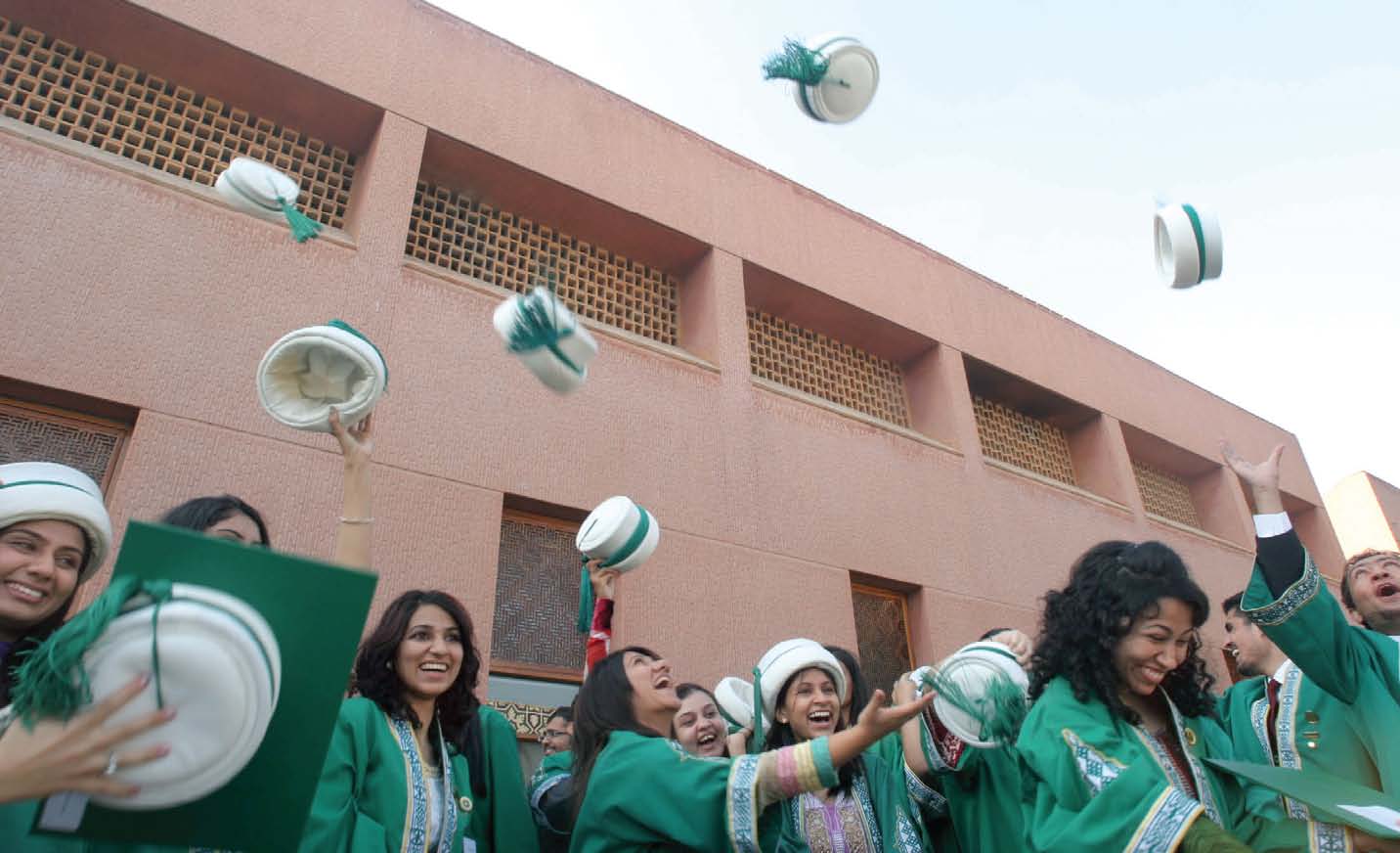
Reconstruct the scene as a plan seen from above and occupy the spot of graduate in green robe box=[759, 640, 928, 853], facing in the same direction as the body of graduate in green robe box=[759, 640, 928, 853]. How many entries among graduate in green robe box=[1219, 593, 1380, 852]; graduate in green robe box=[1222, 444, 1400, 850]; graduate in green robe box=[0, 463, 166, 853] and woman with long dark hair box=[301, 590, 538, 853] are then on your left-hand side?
2

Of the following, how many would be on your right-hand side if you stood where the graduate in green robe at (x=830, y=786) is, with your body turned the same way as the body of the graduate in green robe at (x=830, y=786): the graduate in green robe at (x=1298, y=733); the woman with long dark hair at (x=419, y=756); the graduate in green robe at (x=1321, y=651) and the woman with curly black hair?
1

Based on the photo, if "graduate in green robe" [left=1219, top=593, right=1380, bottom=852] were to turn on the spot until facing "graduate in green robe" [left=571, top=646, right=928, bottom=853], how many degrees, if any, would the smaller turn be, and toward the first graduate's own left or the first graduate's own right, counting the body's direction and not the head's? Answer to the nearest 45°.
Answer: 0° — they already face them

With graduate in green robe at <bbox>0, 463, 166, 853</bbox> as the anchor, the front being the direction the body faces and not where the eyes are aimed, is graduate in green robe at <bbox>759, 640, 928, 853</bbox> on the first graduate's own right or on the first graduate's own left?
on the first graduate's own left

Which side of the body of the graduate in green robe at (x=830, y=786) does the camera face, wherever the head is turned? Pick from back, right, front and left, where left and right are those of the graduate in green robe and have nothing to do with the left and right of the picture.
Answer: front

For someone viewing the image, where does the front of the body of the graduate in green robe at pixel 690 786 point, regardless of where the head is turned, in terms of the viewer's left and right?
facing to the right of the viewer

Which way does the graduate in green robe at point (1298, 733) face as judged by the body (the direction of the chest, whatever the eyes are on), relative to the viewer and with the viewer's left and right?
facing the viewer and to the left of the viewer

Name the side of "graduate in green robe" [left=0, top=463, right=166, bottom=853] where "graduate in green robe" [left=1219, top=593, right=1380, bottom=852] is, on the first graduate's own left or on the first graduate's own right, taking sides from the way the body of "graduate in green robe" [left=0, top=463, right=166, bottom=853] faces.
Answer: on the first graduate's own left

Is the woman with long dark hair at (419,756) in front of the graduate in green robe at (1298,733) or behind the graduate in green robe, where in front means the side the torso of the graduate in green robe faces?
in front

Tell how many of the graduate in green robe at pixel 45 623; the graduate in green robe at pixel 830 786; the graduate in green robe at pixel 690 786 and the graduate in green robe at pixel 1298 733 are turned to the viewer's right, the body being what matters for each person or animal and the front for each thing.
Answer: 1

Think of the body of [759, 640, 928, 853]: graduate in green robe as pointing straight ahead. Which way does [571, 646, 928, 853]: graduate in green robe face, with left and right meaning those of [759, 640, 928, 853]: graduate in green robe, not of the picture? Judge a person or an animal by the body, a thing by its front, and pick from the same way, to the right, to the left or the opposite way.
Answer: to the left

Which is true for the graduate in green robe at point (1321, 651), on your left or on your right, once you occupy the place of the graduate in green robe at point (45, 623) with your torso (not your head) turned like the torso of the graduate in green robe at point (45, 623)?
on your left

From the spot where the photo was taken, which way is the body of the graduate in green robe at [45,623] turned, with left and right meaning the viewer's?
facing the viewer
